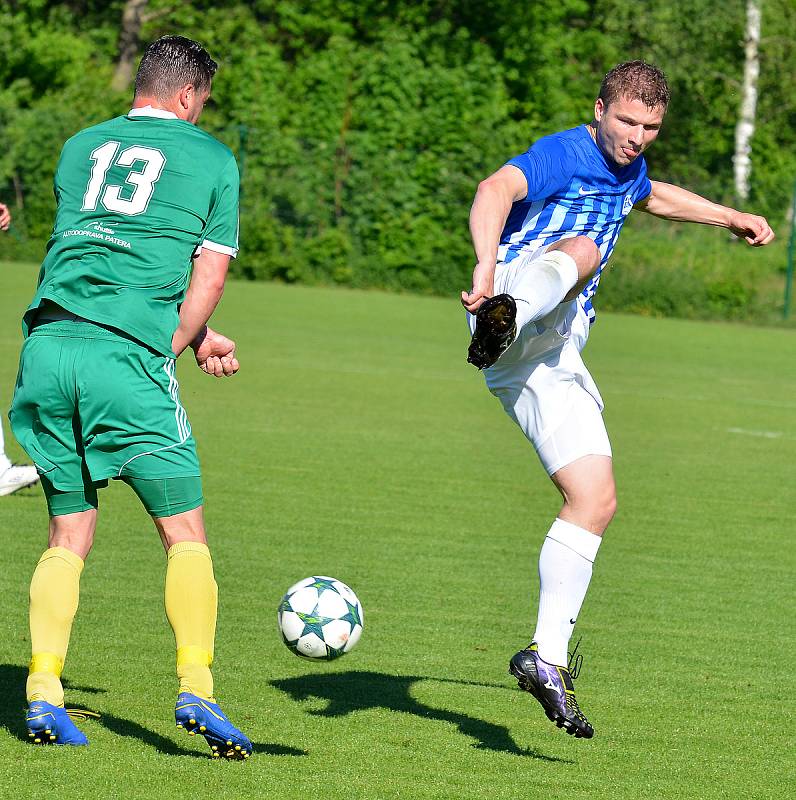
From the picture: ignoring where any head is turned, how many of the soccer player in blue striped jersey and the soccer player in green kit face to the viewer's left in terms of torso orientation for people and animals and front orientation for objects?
0

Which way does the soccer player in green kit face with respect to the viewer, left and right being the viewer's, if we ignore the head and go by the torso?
facing away from the viewer and to the right of the viewer

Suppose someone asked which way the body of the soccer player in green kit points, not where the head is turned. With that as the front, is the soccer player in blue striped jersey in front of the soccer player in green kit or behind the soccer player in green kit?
in front

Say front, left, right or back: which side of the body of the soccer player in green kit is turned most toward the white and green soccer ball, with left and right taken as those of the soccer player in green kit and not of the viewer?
front

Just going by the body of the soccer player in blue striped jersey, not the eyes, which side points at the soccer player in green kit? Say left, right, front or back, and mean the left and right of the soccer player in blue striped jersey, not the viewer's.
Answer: right

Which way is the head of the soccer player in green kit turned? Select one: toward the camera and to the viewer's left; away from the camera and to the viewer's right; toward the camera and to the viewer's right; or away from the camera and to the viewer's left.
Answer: away from the camera and to the viewer's right
